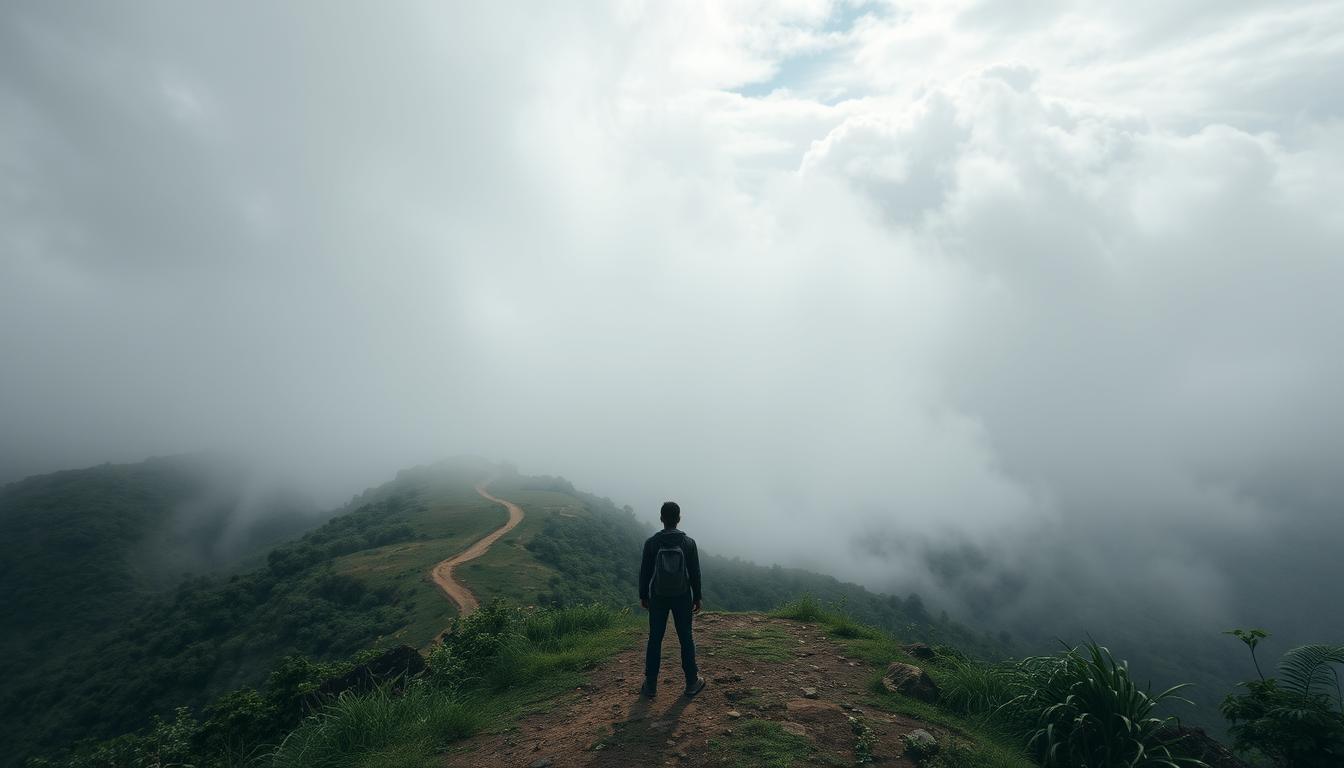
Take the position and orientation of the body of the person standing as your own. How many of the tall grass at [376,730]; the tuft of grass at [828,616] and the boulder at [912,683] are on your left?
1

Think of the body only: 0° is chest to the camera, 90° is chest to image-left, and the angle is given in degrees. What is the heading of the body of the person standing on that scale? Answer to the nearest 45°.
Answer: approximately 180°

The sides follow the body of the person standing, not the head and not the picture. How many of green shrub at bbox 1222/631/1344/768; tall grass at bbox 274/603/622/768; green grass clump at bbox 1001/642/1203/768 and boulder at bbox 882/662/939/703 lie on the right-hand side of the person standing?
3

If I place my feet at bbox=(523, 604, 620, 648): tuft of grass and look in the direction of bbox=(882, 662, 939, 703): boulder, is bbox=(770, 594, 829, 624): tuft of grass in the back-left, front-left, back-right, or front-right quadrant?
front-left

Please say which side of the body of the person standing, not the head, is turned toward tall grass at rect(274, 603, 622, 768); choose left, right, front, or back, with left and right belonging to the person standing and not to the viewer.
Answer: left

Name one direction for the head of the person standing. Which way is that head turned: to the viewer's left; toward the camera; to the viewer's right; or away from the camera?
away from the camera

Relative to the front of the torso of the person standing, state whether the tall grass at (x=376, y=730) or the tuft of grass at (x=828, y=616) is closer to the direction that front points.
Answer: the tuft of grass

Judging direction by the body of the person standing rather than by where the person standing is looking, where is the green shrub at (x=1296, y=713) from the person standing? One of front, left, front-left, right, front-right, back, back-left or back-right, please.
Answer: right

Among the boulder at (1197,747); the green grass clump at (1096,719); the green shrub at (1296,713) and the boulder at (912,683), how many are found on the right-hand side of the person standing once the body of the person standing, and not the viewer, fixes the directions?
4

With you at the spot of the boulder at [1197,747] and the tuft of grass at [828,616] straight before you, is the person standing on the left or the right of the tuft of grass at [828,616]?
left

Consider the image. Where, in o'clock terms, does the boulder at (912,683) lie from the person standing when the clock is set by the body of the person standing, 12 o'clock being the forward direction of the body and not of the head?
The boulder is roughly at 3 o'clock from the person standing.

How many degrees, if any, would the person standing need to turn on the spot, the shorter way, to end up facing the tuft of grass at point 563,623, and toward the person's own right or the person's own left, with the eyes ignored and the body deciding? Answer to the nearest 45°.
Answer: approximately 45° to the person's own left

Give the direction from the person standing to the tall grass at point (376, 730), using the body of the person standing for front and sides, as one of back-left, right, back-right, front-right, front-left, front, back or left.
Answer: left

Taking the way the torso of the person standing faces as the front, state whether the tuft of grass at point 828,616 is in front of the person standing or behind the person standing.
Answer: in front

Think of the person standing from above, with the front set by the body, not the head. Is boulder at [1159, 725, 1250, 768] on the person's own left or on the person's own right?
on the person's own right

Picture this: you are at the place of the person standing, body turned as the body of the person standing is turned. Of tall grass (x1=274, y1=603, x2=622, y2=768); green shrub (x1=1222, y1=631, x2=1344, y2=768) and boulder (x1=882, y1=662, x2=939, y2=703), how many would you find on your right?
2

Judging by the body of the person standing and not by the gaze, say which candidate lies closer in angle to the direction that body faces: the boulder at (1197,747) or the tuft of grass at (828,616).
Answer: the tuft of grass
